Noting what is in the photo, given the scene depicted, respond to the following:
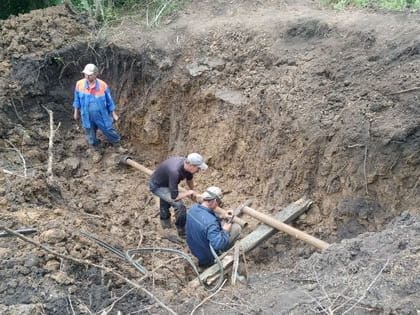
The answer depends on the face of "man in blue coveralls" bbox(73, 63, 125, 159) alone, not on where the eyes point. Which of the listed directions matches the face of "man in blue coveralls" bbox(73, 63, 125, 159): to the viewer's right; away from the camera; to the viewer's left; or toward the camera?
toward the camera

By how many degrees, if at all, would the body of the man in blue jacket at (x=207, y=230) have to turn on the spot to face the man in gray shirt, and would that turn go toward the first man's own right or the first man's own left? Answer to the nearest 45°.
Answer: approximately 45° to the first man's own left

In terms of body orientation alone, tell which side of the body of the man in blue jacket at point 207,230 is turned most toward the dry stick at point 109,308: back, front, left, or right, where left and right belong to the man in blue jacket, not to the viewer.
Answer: back

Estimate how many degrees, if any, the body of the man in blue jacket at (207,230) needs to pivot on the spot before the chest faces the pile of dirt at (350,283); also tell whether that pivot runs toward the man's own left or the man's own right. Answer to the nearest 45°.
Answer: approximately 90° to the man's own right

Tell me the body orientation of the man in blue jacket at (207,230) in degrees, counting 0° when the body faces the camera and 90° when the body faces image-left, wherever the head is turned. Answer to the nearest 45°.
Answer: approximately 225°

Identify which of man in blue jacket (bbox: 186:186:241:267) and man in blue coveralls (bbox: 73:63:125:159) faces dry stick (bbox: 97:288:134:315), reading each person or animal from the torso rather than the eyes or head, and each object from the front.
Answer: man in blue coveralls (bbox: 73:63:125:159)

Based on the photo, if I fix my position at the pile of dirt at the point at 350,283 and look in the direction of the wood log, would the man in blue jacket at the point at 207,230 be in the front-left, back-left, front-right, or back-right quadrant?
front-left

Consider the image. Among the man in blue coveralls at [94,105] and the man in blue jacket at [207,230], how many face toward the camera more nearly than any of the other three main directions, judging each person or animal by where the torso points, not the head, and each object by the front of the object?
1

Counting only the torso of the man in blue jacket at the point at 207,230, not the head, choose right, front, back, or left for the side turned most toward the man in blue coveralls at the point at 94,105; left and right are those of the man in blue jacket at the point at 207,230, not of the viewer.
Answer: left

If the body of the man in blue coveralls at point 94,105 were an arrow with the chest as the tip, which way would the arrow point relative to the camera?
toward the camera

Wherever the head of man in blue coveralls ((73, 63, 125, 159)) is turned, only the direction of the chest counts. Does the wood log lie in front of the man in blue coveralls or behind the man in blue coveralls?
in front

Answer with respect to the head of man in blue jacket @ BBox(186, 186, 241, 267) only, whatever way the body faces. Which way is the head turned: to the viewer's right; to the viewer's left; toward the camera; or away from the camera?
to the viewer's right
